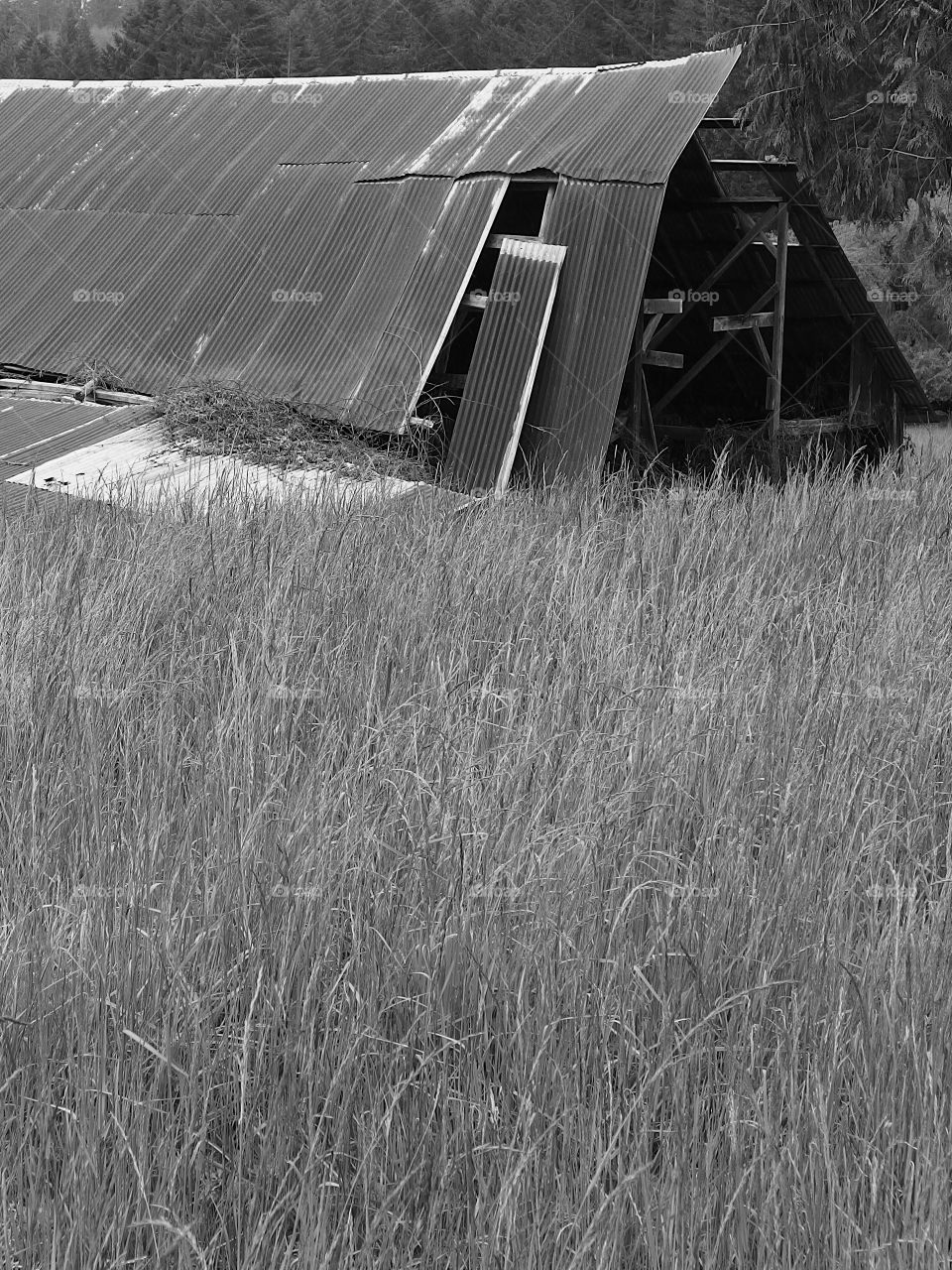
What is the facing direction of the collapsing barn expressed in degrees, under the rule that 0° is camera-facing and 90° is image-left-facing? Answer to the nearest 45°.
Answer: approximately 315°
